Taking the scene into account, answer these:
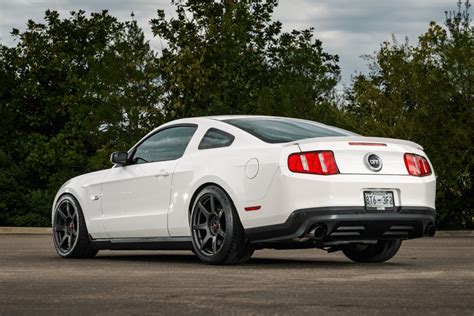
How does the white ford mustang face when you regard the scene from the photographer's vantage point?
facing away from the viewer and to the left of the viewer

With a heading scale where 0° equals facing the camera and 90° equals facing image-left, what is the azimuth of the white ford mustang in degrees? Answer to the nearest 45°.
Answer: approximately 135°
